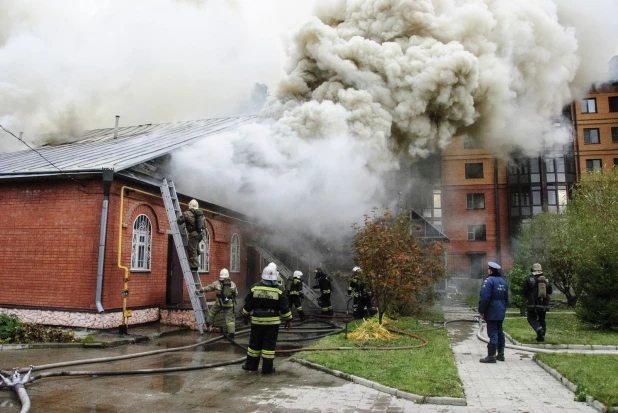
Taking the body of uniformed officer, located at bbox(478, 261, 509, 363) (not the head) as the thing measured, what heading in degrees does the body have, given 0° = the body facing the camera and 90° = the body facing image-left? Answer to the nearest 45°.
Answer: approximately 135°

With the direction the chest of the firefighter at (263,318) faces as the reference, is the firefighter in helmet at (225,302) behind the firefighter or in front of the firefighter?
in front

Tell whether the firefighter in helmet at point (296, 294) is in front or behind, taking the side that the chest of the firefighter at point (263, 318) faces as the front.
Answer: in front

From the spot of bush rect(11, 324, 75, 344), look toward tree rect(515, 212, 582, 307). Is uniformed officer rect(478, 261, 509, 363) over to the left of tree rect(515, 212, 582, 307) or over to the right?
right

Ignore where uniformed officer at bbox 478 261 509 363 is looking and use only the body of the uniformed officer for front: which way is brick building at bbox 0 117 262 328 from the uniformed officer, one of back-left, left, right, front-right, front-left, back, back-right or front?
front-left

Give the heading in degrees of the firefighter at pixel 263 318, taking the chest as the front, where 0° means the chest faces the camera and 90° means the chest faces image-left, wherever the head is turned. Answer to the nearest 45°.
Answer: approximately 180°
